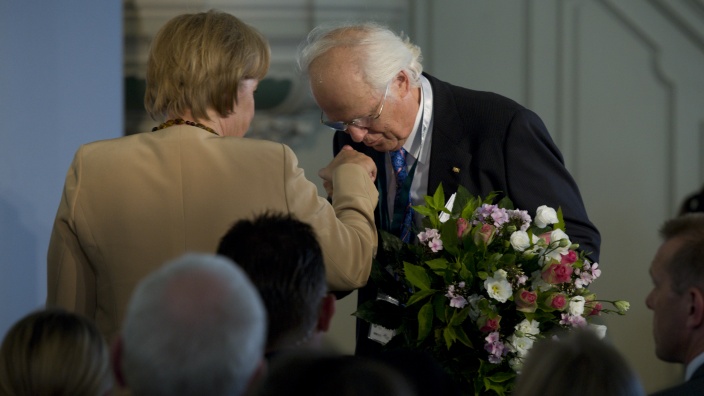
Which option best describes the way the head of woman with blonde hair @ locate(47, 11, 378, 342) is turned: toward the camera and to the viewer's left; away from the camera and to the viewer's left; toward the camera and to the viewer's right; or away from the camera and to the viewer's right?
away from the camera and to the viewer's right

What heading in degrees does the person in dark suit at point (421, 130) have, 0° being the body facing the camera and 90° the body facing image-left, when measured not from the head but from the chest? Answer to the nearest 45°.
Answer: approximately 45°

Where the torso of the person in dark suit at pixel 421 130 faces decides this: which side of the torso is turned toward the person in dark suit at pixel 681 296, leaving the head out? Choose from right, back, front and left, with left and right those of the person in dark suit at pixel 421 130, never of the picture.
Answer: left
